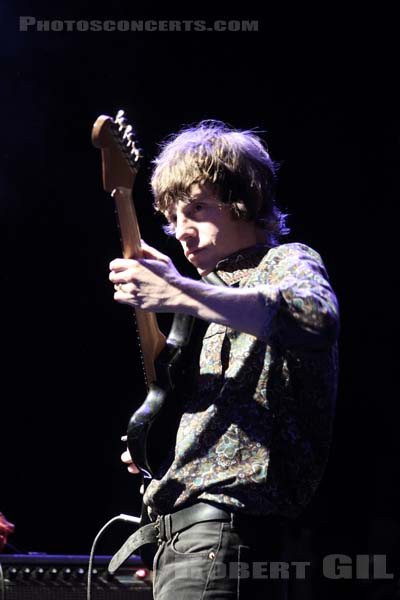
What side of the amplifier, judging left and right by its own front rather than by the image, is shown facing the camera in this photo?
front
